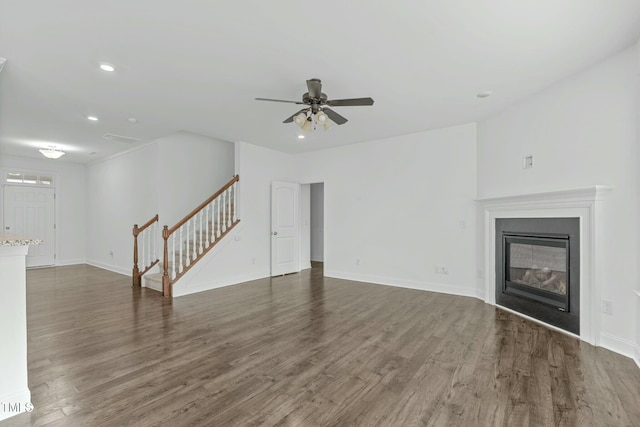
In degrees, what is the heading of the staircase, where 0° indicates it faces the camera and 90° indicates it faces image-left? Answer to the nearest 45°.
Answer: approximately 45°

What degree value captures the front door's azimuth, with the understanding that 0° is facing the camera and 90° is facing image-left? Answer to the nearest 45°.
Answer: approximately 0°

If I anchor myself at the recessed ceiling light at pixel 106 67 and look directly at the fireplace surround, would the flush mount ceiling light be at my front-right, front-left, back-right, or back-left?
back-left

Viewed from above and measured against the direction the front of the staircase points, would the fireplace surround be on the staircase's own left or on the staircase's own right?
on the staircase's own left

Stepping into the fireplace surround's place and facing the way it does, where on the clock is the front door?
The front door is roughly at 1 o'clock from the fireplace surround.

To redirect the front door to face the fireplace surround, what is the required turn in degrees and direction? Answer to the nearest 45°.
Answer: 0° — it already faces it

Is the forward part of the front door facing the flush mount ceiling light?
yes

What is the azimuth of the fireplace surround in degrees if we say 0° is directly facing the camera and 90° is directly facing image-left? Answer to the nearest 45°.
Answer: approximately 45°

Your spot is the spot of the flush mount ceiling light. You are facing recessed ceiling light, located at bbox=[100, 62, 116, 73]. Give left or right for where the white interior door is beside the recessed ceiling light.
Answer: left

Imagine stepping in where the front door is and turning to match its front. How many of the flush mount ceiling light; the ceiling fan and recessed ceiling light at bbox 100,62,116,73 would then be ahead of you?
3
